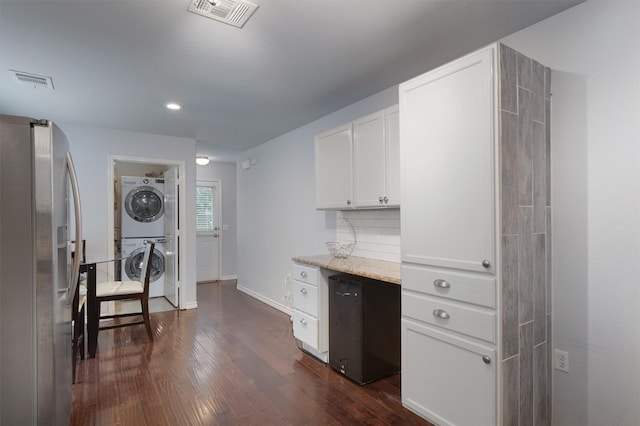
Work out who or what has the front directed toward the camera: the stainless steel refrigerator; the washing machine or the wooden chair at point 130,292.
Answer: the washing machine

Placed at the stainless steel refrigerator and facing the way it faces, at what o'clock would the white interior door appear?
The white interior door is roughly at 10 o'clock from the stainless steel refrigerator.

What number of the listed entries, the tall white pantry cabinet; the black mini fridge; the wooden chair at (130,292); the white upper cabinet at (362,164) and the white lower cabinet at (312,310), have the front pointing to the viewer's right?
0

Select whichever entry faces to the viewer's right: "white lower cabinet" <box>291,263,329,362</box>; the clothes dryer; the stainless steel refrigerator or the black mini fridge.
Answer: the stainless steel refrigerator

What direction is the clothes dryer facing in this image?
toward the camera

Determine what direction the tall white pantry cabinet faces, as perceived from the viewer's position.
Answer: facing the viewer and to the left of the viewer

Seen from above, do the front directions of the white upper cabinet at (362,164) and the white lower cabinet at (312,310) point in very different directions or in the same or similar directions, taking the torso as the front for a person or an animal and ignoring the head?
same or similar directions

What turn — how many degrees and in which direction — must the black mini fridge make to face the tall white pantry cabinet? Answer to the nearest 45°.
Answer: approximately 90° to its left

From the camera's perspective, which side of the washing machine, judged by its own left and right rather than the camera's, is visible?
front

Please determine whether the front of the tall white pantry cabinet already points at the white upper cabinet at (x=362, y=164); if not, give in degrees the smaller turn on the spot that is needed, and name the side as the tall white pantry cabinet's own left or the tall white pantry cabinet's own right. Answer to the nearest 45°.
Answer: approximately 90° to the tall white pantry cabinet's own right

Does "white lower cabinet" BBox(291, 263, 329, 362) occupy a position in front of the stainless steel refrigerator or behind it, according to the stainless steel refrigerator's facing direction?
in front

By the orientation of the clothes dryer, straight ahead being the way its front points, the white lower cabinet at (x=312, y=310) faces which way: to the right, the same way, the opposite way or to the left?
to the right

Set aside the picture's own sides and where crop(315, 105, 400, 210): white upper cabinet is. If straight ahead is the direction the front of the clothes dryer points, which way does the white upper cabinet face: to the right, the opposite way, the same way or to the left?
to the right

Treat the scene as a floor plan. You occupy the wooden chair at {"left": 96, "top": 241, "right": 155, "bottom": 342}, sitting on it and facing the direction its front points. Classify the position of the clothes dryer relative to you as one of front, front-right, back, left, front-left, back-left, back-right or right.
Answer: right

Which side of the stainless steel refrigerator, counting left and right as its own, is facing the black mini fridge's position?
front

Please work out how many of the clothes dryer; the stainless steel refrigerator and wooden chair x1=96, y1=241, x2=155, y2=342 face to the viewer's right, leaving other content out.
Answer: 1

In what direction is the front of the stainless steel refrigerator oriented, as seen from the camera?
facing to the right of the viewer

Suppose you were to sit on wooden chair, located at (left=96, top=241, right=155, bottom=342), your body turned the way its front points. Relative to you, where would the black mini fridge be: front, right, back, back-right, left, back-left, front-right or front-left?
back-left

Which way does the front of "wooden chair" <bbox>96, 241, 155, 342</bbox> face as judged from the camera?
facing to the left of the viewer
